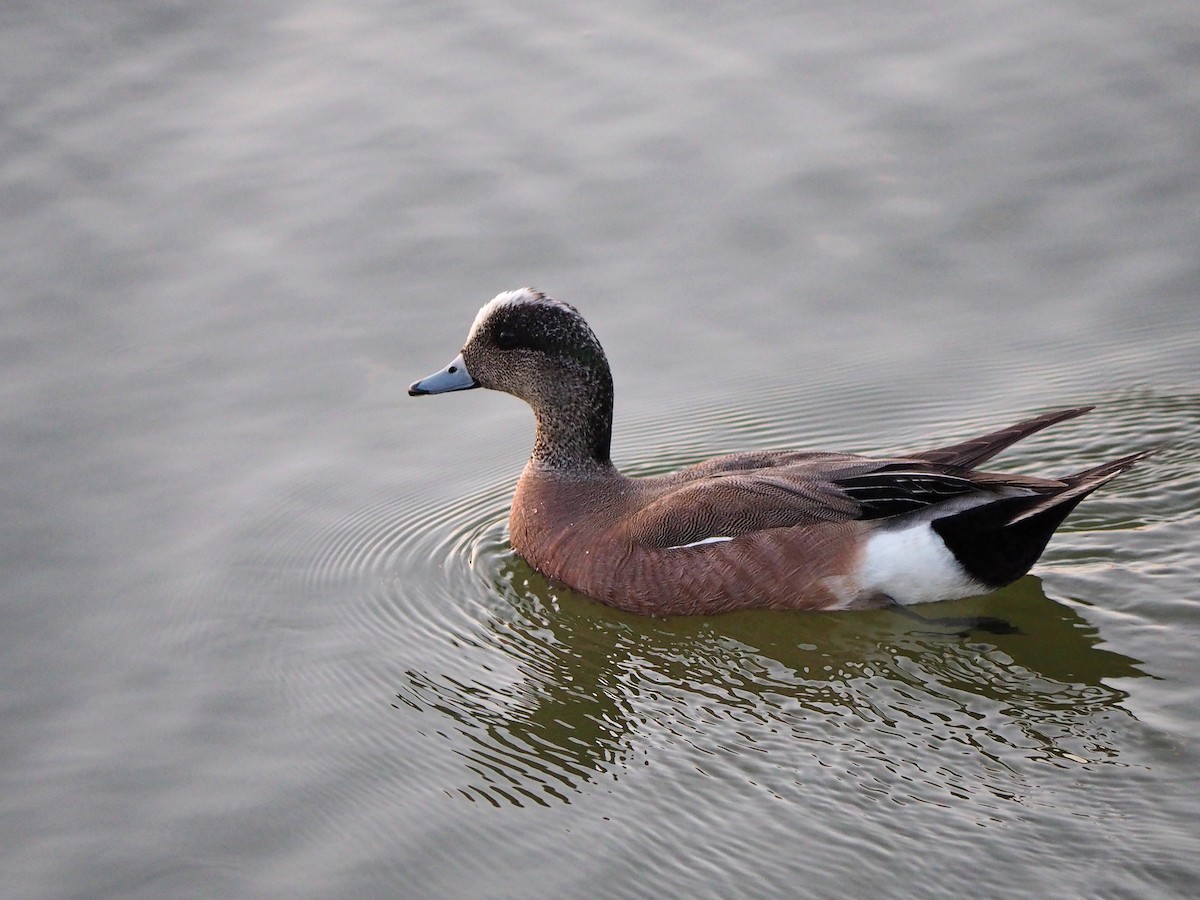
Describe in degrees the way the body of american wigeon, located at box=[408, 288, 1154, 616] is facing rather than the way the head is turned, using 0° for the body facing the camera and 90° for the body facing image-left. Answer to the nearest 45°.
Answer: approximately 90°
